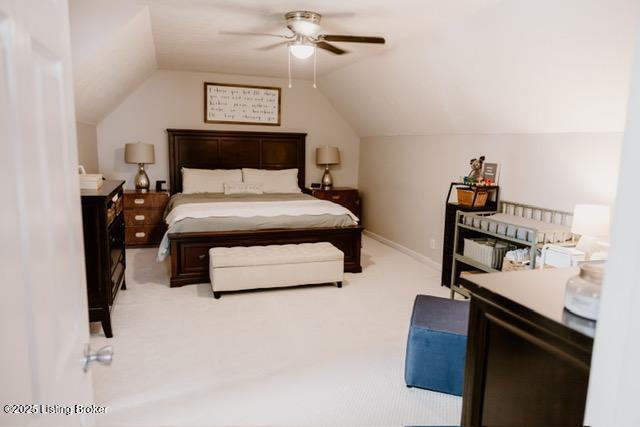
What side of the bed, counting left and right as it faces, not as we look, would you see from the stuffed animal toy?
left

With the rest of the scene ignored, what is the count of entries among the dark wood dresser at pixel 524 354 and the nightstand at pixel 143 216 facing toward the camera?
1

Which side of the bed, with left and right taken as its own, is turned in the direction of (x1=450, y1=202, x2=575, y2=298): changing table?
left

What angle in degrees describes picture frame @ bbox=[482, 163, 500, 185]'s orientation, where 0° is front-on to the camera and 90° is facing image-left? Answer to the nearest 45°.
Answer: approximately 45°

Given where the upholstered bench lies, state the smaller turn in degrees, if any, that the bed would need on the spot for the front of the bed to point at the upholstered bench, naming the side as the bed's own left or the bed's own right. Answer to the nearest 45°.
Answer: approximately 45° to the bed's own left

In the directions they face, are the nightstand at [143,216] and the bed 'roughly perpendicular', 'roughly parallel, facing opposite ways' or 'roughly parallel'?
roughly parallel

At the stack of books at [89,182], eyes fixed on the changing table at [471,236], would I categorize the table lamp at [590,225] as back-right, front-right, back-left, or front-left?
front-right

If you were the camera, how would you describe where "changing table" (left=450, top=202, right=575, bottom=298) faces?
facing the viewer and to the left of the viewer

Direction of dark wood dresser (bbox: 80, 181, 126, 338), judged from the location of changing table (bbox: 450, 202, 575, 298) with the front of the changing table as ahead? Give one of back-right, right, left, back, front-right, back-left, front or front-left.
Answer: front

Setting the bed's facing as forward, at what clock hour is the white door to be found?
The white door is roughly at 12 o'clock from the bed.

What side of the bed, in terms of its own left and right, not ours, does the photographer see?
front

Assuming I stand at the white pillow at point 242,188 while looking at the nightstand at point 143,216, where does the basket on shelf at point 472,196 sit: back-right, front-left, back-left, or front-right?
back-left

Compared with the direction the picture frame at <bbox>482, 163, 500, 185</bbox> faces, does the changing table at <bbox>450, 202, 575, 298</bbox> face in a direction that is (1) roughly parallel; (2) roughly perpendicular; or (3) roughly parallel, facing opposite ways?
roughly parallel

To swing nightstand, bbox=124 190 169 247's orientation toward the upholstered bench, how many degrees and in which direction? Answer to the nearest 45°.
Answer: approximately 45° to its left

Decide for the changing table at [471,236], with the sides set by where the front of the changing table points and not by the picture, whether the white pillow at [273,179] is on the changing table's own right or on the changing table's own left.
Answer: on the changing table's own right

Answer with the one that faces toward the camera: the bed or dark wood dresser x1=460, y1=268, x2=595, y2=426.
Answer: the bed
